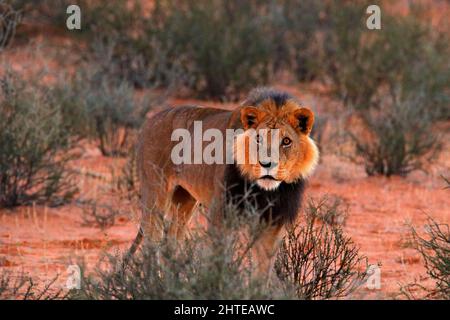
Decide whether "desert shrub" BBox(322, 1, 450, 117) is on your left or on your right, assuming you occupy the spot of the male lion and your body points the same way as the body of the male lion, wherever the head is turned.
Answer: on your left

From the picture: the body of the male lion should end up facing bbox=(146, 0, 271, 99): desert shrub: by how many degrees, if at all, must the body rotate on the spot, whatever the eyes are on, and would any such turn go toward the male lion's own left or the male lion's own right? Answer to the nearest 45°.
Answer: approximately 135° to the male lion's own left

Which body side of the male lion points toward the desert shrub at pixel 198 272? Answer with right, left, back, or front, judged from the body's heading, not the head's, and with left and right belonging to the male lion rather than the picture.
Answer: right

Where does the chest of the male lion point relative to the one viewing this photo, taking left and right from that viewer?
facing the viewer and to the right of the viewer

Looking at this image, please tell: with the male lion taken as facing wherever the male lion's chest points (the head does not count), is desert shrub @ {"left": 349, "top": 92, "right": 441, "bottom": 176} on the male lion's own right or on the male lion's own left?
on the male lion's own left

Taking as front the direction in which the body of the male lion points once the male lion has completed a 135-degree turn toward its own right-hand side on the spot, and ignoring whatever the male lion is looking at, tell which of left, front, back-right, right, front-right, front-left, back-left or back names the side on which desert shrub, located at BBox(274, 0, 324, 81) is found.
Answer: right

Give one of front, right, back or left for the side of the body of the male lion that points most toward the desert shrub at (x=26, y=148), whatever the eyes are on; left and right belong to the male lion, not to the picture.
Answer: back

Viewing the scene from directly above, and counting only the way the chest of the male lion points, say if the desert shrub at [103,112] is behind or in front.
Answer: behind
